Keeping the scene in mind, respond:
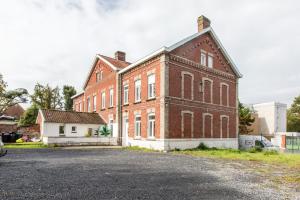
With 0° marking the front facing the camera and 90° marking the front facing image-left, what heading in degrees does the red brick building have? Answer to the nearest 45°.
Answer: approximately 45°

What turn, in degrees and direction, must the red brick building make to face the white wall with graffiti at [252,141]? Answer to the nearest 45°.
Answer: approximately 180°

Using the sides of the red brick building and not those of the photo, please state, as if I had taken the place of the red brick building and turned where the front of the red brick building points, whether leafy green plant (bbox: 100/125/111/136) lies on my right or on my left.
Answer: on my right

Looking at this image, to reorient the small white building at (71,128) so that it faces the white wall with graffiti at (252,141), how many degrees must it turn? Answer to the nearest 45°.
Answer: approximately 90° to its left

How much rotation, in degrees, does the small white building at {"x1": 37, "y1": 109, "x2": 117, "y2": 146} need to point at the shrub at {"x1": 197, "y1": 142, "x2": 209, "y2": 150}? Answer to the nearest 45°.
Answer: approximately 45° to its left
